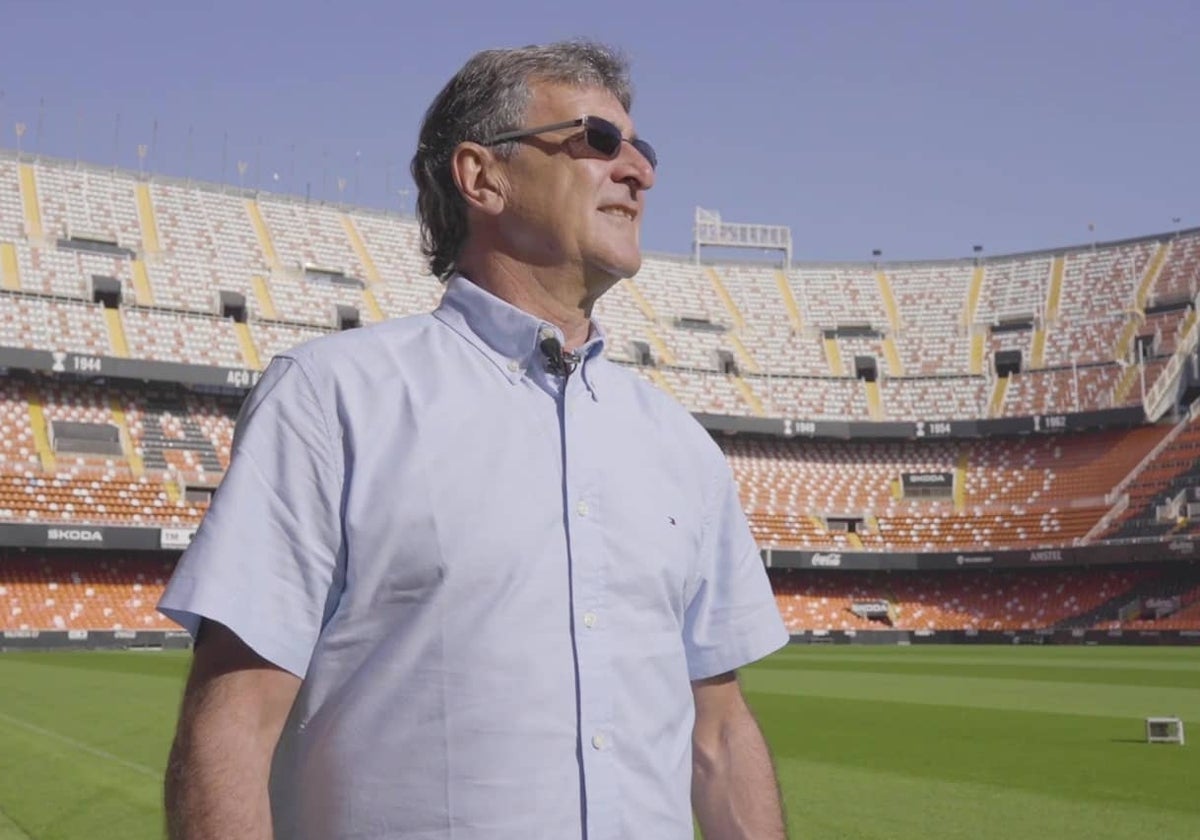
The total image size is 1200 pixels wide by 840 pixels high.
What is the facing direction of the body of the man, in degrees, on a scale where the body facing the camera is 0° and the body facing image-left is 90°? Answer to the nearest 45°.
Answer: approximately 315°
